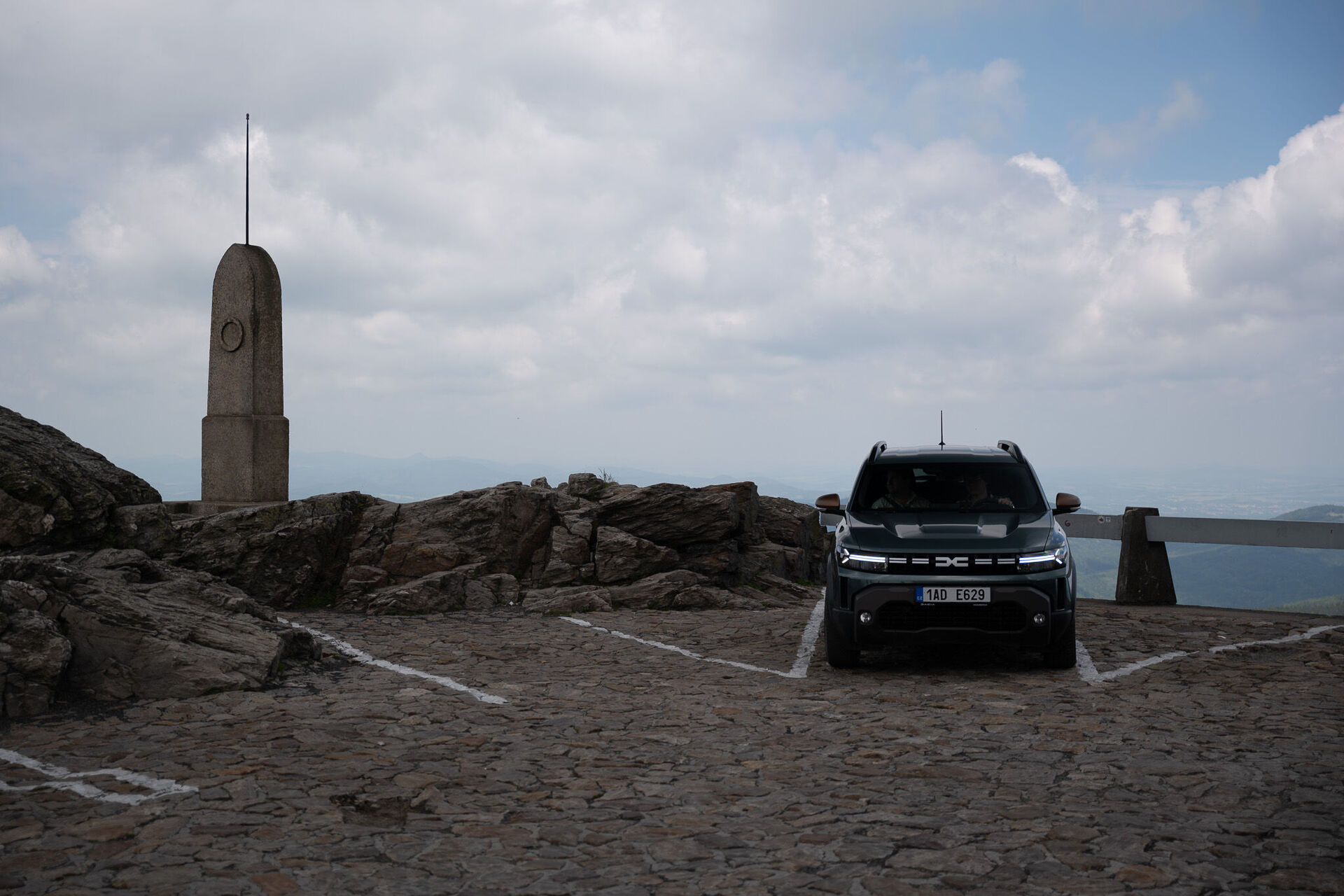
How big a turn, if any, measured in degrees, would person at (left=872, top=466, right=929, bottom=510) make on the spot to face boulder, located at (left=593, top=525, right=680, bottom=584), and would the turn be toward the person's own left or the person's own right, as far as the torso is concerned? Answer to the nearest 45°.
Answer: approximately 135° to the person's own right

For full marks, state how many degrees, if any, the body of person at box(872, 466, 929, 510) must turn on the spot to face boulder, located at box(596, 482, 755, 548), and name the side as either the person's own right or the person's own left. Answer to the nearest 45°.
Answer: approximately 135° to the person's own right

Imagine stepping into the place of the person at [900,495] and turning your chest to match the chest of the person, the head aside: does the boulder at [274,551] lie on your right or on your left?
on your right

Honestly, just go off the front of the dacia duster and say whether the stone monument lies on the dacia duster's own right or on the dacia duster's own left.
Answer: on the dacia duster's own right

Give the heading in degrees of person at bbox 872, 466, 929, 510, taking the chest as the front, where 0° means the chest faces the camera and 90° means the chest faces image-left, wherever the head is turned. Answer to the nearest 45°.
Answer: approximately 0°
